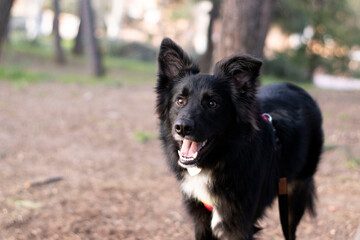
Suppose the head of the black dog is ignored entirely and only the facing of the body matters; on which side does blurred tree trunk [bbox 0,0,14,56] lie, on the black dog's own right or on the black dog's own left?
on the black dog's own right

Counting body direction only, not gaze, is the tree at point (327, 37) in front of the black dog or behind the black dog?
behind

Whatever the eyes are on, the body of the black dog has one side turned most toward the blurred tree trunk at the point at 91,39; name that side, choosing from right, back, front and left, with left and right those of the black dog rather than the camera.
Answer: right

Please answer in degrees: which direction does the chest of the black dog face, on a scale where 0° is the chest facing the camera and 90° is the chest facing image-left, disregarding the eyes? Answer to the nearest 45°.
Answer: approximately 45°

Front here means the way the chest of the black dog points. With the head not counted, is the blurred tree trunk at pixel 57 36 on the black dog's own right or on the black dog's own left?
on the black dog's own right

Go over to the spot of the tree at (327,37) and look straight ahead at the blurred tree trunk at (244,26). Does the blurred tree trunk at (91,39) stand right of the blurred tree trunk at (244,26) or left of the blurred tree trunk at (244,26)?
right

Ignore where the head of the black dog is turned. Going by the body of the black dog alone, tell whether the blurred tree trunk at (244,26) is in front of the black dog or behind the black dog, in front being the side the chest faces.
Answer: behind
